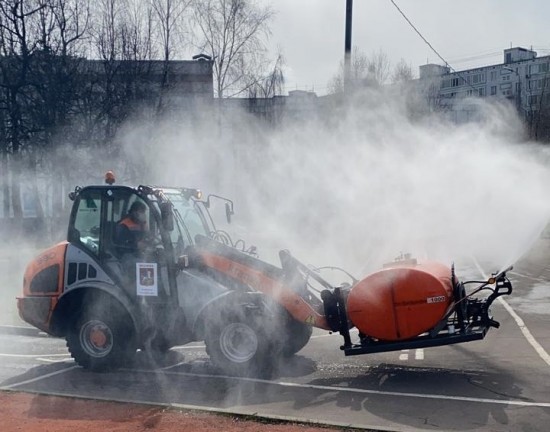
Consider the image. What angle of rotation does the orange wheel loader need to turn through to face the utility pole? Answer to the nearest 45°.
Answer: approximately 135° to its left

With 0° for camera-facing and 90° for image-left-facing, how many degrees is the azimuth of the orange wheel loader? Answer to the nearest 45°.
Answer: approximately 315°

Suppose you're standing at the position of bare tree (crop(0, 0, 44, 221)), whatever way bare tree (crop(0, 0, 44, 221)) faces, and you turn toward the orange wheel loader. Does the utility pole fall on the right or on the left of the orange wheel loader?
left

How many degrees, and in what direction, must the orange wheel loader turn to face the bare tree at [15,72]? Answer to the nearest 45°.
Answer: approximately 180°
